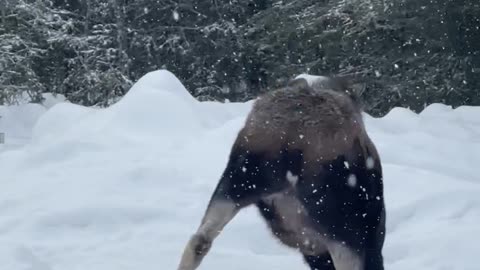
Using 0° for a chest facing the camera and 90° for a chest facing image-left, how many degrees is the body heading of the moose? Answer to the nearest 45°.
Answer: approximately 180°
